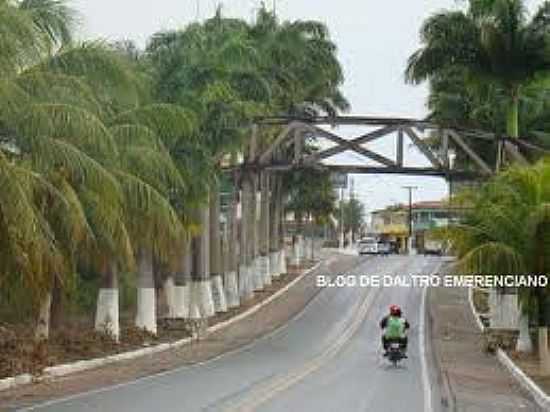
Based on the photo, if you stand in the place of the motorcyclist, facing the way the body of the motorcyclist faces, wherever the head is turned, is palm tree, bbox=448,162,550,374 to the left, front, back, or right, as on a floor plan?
right

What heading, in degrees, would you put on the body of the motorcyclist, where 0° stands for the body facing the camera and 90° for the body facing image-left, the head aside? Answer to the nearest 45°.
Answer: approximately 180°

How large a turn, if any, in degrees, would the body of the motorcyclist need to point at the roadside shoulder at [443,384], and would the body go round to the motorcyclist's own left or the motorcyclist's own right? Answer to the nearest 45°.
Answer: approximately 180°

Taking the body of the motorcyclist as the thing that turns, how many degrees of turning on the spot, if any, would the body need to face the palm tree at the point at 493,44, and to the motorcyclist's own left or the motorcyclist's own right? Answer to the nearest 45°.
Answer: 0° — they already face it

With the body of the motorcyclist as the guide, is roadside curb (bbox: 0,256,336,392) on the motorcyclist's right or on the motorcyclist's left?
on the motorcyclist's left
